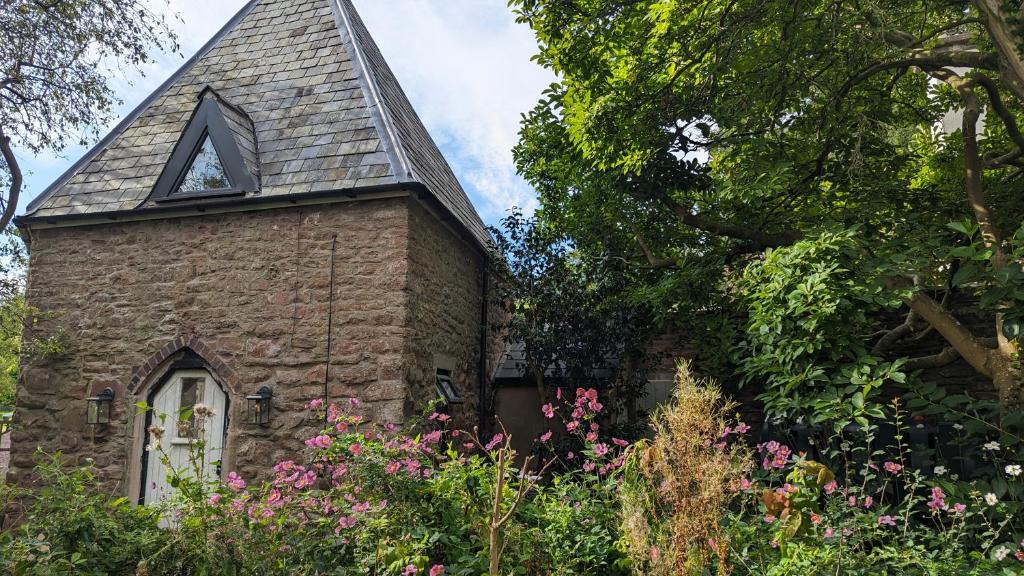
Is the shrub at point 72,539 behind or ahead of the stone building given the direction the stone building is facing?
ahead

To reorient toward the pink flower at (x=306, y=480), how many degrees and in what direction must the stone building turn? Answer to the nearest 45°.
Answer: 0° — it already faces it

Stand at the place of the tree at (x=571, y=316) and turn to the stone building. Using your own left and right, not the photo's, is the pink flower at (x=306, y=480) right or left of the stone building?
left

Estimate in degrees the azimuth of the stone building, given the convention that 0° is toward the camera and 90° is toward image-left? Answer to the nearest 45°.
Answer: approximately 0°

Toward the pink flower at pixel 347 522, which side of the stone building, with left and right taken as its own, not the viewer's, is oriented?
front

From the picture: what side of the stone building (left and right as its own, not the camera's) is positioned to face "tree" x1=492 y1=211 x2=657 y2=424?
left
